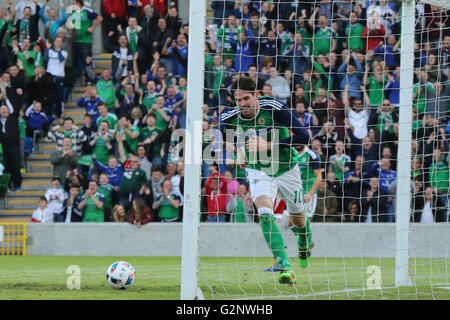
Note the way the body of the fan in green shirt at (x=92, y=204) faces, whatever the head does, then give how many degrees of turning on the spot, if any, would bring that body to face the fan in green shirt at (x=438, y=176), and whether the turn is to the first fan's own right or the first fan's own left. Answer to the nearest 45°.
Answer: approximately 45° to the first fan's own left

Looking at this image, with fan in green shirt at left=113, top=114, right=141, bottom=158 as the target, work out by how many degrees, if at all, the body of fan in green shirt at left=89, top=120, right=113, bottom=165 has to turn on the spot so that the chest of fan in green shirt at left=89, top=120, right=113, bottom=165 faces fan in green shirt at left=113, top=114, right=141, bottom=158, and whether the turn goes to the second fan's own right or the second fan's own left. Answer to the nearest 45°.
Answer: approximately 90° to the second fan's own left

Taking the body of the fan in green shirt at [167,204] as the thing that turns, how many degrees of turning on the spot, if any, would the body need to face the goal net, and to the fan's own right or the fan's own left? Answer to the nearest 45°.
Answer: approximately 90° to the fan's own left
